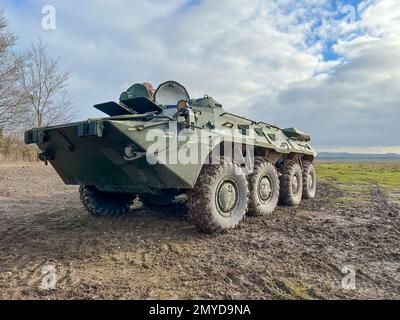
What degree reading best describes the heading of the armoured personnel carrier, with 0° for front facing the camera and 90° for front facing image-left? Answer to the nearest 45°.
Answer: approximately 45°
